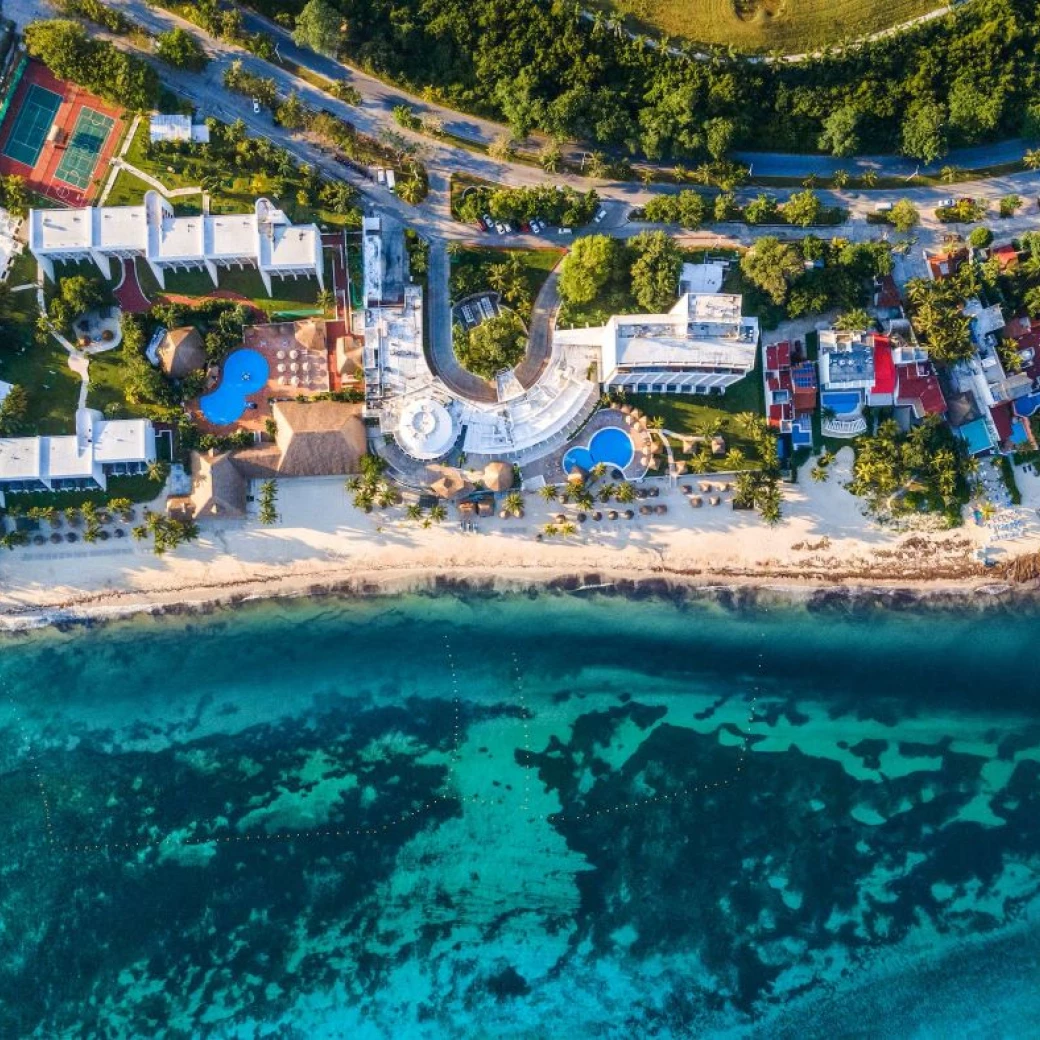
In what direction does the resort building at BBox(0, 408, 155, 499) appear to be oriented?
toward the camera

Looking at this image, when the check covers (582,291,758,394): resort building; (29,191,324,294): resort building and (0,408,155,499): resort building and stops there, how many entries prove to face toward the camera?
3

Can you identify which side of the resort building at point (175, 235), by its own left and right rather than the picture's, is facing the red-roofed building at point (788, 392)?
left

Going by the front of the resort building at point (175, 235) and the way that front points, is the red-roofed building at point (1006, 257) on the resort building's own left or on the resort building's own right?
on the resort building's own left

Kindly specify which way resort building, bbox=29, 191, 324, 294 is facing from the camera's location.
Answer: facing the viewer
